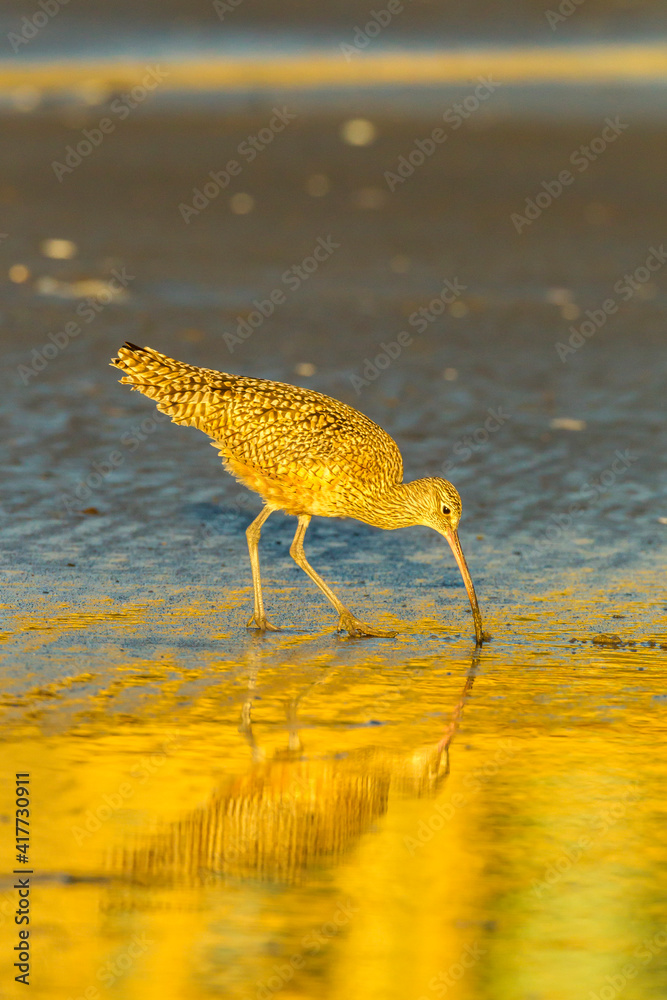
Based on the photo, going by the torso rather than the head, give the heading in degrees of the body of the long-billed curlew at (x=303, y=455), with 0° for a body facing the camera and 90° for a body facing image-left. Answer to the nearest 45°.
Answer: approximately 270°
